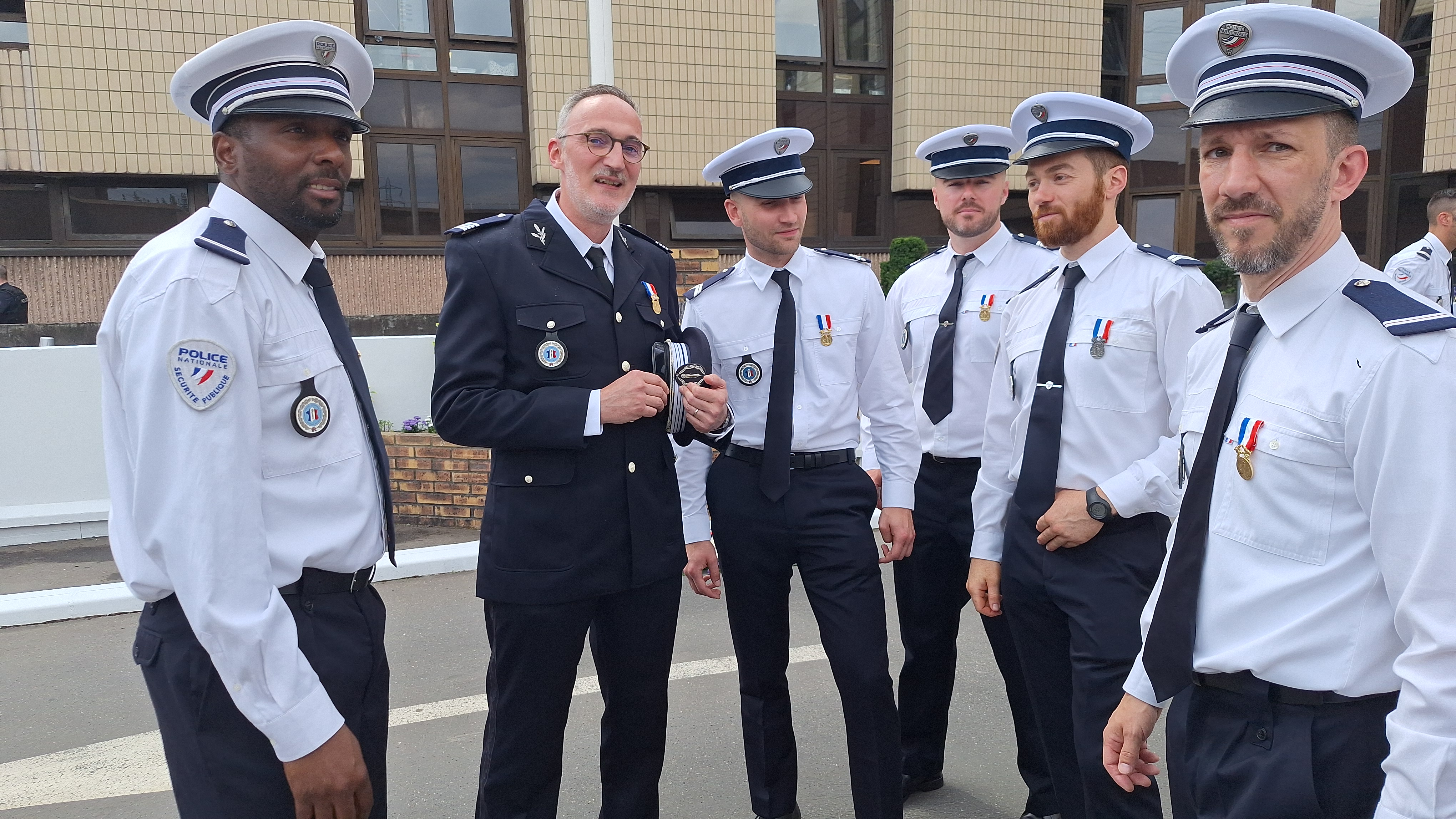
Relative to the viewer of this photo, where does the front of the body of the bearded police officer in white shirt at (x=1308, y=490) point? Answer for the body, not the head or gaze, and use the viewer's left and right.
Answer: facing the viewer and to the left of the viewer

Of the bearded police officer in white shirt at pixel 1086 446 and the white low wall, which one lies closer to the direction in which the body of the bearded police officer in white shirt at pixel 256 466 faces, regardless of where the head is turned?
the bearded police officer in white shirt

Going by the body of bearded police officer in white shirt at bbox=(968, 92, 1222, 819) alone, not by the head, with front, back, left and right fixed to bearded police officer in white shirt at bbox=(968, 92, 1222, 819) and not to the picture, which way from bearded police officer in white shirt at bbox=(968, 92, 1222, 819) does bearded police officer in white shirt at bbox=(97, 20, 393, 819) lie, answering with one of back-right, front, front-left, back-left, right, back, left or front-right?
front

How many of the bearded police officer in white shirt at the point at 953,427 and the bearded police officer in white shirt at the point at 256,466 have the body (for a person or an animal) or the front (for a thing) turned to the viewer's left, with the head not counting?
0

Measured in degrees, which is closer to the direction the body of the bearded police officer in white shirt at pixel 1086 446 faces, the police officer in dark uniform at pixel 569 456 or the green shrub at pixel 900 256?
the police officer in dark uniform

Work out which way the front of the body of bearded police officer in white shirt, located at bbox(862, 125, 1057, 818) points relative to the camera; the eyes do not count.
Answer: toward the camera

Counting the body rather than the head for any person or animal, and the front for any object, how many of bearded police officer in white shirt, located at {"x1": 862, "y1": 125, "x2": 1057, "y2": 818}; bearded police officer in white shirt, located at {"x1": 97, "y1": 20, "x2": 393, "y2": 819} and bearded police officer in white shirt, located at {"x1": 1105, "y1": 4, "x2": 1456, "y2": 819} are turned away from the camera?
0

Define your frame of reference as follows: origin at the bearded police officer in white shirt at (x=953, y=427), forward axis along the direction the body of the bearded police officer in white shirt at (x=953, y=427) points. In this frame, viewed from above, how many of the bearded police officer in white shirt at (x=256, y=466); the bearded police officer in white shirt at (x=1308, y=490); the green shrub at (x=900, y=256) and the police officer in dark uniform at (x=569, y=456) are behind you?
1

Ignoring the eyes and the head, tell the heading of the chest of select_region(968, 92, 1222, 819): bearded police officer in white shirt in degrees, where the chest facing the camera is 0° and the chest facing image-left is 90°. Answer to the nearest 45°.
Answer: approximately 45°

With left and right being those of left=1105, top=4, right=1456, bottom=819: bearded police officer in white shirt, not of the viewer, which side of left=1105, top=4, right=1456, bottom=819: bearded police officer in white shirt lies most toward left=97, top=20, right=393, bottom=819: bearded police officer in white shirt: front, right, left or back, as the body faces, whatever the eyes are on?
front

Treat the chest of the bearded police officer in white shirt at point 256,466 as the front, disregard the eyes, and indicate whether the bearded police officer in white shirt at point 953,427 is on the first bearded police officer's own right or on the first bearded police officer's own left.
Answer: on the first bearded police officer's own left

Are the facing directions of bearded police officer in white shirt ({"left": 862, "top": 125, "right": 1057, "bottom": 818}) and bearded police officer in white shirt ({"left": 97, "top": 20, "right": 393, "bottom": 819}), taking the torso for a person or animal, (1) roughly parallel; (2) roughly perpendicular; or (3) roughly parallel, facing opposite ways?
roughly perpendicular

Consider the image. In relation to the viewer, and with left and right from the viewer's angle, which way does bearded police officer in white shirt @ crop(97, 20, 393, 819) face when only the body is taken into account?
facing the viewer and to the right of the viewer
